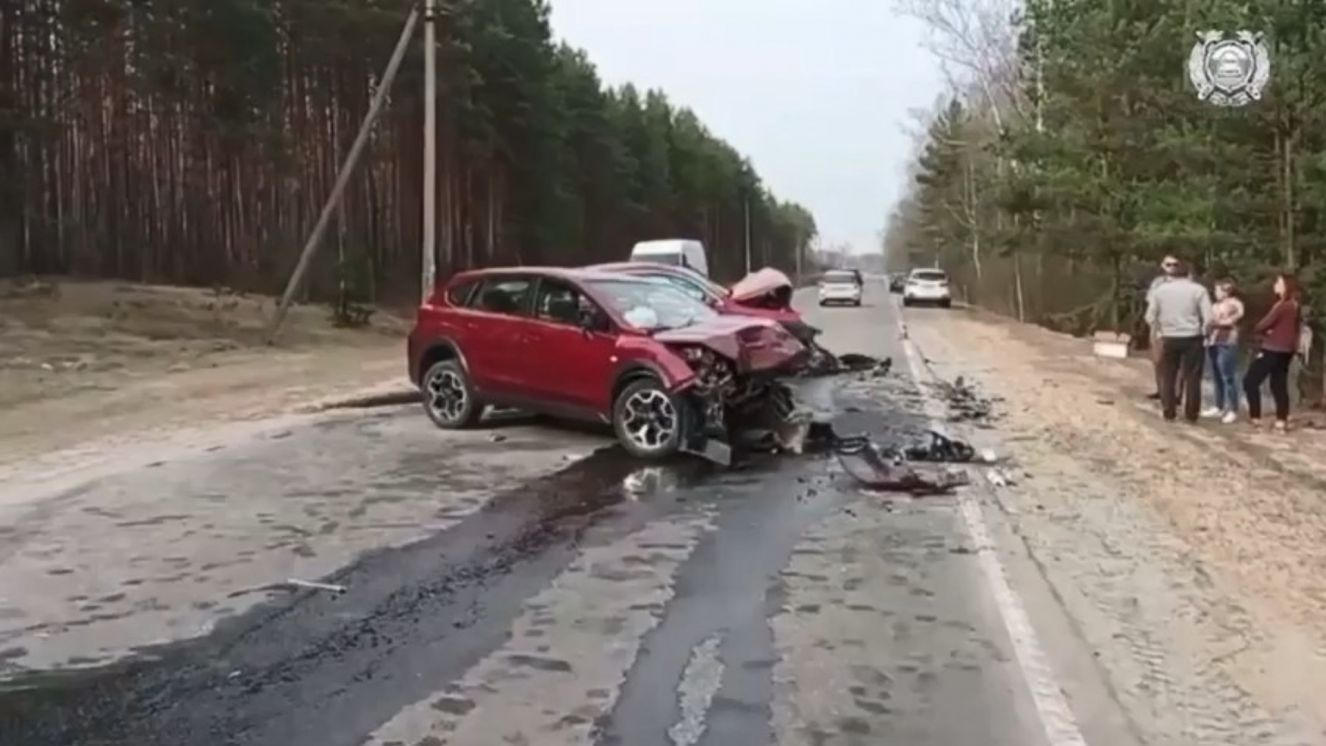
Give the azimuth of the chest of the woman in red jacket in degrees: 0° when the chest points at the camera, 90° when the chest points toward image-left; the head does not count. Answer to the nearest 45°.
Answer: approximately 90°

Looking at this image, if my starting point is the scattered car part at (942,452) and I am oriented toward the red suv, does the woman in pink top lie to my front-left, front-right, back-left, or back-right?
back-right

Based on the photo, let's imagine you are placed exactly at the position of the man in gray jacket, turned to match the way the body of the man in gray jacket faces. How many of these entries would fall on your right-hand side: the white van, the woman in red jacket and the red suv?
1

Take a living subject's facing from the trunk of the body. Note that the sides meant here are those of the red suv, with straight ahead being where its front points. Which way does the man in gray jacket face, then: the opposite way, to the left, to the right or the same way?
to the left

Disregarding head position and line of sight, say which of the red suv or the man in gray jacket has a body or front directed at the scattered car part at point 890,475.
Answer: the red suv

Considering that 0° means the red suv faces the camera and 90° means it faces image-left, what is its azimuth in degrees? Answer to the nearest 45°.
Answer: approximately 315°

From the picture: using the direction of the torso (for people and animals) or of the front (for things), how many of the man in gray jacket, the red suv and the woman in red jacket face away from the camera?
1

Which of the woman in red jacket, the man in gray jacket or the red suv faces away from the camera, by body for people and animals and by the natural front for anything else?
the man in gray jacket

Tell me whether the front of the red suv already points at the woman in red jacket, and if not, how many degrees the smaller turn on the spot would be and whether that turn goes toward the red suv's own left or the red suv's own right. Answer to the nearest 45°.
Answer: approximately 45° to the red suv's own left

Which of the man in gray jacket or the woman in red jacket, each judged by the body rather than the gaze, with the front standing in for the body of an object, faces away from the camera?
the man in gray jacket

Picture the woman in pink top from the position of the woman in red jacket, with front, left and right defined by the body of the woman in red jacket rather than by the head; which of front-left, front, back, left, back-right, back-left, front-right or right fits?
front-right
